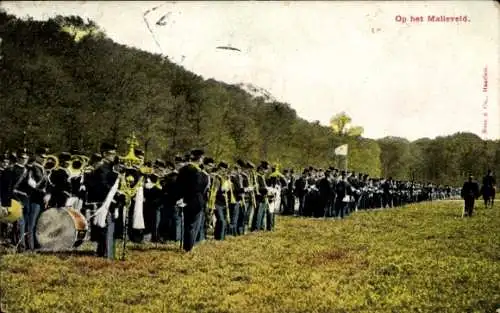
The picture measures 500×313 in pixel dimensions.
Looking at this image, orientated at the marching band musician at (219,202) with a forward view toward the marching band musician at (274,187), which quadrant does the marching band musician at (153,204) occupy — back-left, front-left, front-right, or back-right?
back-left

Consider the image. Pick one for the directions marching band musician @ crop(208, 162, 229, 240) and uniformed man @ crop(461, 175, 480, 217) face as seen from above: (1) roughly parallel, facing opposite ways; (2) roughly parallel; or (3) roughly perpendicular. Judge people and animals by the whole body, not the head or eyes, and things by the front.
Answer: roughly perpendicular
